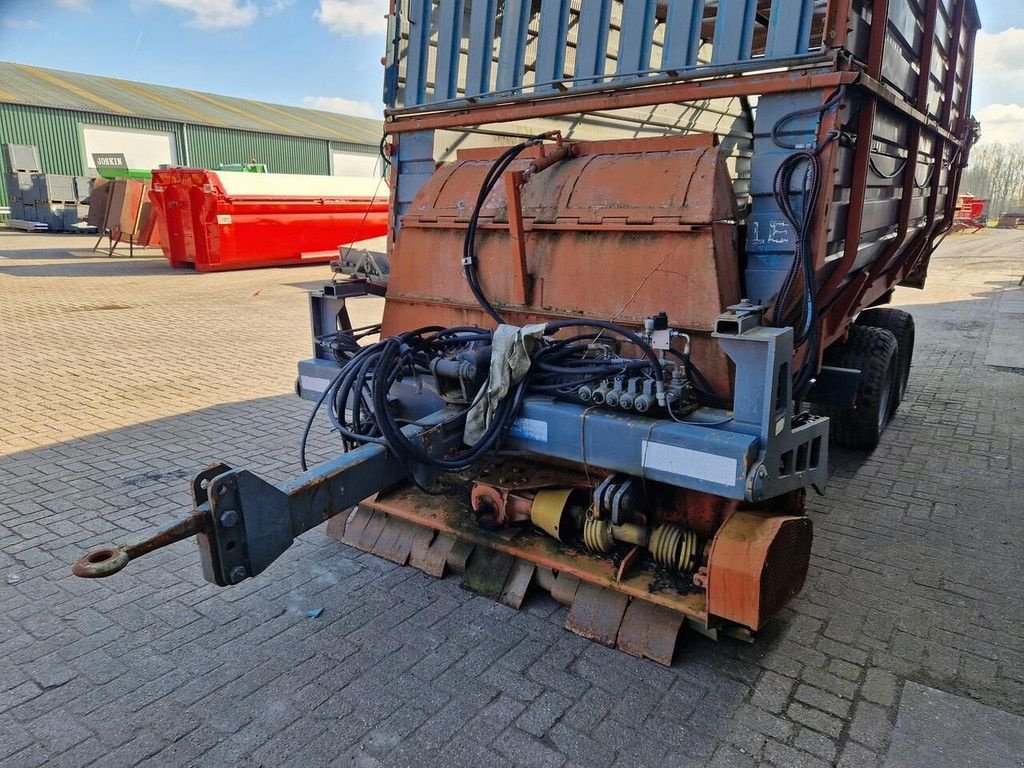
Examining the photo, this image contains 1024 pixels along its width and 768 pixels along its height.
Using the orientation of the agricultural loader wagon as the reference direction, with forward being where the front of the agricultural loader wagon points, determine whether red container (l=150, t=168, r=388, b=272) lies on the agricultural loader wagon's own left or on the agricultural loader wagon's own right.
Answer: on the agricultural loader wagon's own right

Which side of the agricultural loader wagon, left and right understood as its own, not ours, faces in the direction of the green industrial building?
right
